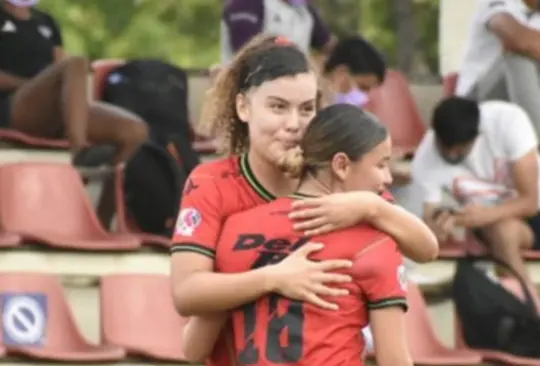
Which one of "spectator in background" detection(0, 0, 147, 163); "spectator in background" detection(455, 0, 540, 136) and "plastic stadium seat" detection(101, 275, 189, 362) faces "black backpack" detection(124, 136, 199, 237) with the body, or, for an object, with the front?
"spectator in background" detection(0, 0, 147, 163)

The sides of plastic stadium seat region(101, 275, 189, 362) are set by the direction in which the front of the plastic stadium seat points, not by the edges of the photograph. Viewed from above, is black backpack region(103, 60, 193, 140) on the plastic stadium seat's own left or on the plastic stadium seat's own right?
on the plastic stadium seat's own left

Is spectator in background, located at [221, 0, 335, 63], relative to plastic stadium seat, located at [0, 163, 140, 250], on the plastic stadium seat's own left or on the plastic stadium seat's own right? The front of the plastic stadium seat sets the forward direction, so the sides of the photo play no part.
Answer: on the plastic stadium seat's own left

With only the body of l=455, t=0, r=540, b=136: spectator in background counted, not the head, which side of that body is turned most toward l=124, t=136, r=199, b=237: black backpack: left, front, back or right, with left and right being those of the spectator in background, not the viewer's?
right

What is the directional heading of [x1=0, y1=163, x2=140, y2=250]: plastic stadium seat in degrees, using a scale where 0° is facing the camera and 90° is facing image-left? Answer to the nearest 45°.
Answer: approximately 315°

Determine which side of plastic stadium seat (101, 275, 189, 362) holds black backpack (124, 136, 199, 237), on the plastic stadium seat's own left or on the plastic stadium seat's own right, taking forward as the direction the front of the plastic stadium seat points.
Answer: on the plastic stadium seat's own left
